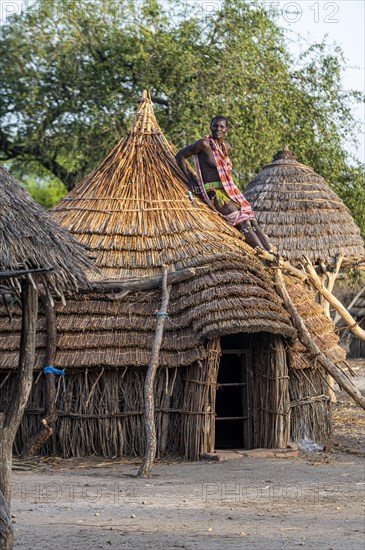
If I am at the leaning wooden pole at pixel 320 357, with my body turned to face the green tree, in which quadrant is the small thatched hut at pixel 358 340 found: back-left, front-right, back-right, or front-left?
front-right

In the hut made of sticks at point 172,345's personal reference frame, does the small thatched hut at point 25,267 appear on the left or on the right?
on its right

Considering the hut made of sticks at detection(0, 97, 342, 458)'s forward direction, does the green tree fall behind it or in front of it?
behind

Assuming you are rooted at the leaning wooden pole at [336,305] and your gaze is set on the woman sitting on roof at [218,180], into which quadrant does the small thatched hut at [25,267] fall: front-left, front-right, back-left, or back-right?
front-left

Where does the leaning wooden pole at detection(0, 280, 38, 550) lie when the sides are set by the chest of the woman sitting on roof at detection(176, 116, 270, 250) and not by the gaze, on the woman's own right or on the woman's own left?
on the woman's own right

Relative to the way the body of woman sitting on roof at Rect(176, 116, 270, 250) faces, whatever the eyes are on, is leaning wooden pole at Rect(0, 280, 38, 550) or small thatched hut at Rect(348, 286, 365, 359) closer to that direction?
the leaning wooden pole

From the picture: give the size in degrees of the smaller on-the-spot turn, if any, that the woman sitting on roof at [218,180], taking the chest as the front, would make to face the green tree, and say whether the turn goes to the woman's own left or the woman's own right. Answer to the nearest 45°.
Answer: approximately 135° to the woman's own left

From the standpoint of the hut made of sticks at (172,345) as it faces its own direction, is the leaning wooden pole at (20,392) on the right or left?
on its right

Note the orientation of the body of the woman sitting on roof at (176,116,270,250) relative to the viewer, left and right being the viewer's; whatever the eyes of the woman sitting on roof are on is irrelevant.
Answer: facing the viewer and to the right of the viewer
